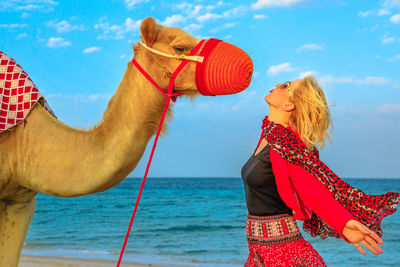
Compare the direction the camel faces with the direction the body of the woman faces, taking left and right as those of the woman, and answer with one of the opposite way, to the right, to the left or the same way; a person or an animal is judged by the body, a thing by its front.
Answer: the opposite way

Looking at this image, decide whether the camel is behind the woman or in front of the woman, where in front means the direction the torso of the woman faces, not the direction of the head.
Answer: in front

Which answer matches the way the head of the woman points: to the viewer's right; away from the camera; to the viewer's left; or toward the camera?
to the viewer's left

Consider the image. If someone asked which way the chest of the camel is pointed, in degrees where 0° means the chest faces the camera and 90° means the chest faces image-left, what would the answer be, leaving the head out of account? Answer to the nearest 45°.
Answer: approximately 270°

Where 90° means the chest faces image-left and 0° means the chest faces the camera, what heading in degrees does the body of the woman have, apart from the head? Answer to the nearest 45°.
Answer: approximately 90°

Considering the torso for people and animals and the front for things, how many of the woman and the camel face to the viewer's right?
1

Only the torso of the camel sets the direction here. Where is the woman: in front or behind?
in front
